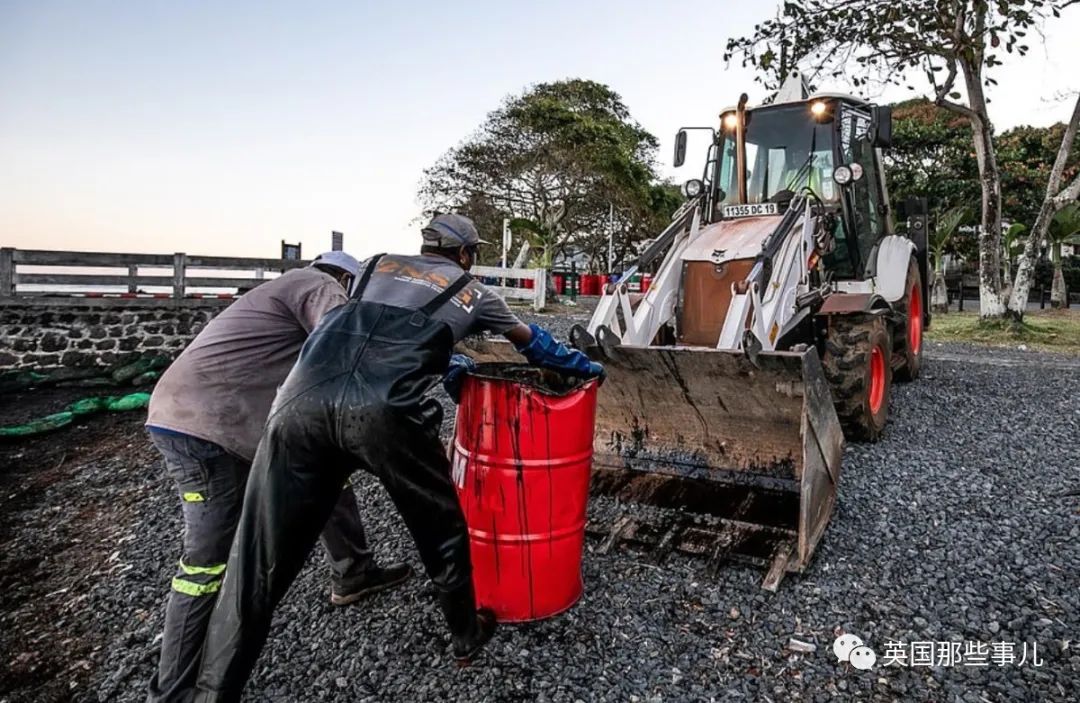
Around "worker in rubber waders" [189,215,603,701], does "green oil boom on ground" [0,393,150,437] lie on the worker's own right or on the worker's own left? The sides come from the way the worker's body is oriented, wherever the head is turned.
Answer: on the worker's own left

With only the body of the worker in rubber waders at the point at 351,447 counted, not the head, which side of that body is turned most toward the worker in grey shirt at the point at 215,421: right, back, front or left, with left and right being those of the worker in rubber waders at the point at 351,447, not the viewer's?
left

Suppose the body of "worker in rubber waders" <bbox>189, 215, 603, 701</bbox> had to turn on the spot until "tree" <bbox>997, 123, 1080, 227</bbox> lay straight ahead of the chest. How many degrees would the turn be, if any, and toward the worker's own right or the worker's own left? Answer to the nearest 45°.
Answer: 0° — they already face it

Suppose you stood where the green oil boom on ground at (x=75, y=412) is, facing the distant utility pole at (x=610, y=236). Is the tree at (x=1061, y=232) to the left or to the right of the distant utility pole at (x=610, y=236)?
right

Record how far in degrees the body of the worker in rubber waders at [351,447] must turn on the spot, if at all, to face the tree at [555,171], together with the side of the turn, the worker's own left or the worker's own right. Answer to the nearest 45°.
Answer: approximately 45° to the worker's own left

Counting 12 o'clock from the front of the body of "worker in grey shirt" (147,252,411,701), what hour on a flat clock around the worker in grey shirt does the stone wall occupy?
The stone wall is roughly at 10 o'clock from the worker in grey shirt.

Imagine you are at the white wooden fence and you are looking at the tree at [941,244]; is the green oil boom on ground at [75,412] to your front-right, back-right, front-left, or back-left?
back-right

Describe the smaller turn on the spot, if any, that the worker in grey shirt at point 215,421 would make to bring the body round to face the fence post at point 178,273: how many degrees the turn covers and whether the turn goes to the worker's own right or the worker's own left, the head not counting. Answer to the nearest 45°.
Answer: approximately 45° to the worker's own left

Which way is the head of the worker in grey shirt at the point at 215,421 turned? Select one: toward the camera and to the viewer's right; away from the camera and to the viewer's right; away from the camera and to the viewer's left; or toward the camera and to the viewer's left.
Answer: away from the camera and to the viewer's right

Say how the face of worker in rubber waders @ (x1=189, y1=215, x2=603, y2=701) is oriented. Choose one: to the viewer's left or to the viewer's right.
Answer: to the viewer's right

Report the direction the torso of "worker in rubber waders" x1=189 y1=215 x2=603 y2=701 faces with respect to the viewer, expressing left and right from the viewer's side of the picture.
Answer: facing away from the viewer and to the right of the viewer

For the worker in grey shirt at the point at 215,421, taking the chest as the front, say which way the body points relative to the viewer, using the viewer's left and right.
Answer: facing away from the viewer and to the right of the viewer
